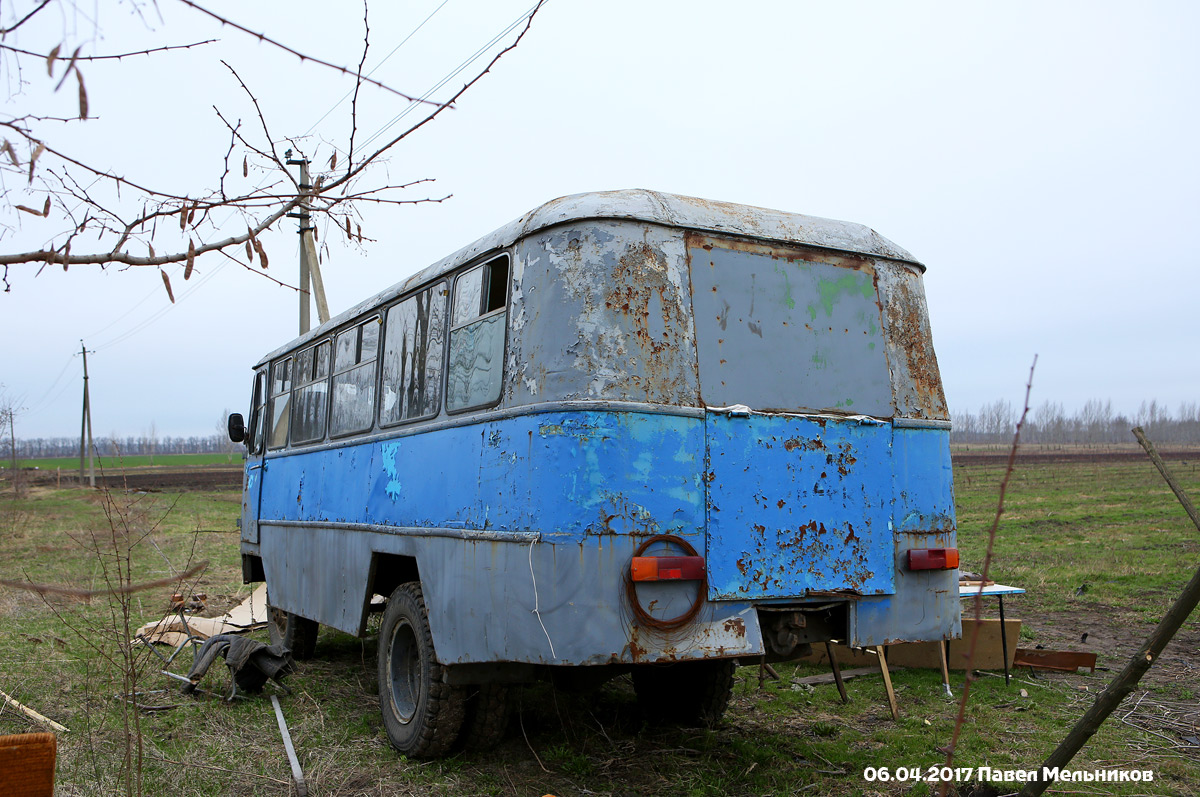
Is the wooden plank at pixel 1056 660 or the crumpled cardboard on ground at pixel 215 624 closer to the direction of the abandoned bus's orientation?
the crumpled cardboard on ground

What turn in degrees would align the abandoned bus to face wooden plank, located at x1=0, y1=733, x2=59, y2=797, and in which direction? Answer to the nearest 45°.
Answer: approximately 90° to its left

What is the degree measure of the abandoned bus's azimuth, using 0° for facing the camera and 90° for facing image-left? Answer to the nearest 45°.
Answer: approximately 135°

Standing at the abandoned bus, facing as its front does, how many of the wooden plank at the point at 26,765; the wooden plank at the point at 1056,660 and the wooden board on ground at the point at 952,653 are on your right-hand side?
2

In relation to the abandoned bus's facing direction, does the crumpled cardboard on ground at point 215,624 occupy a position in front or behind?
in front

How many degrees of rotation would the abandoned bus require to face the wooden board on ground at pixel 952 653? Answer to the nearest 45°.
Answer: approximately 90° to its right
